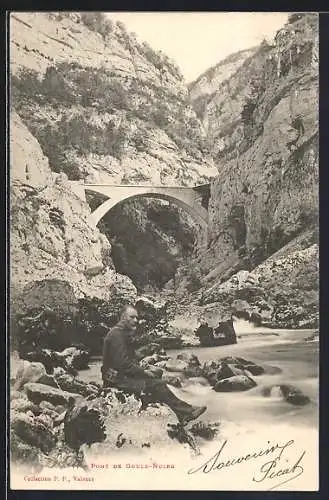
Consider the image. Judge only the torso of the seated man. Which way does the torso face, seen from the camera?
to the viewer's right

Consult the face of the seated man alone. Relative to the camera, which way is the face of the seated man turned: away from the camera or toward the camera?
toward the camera
